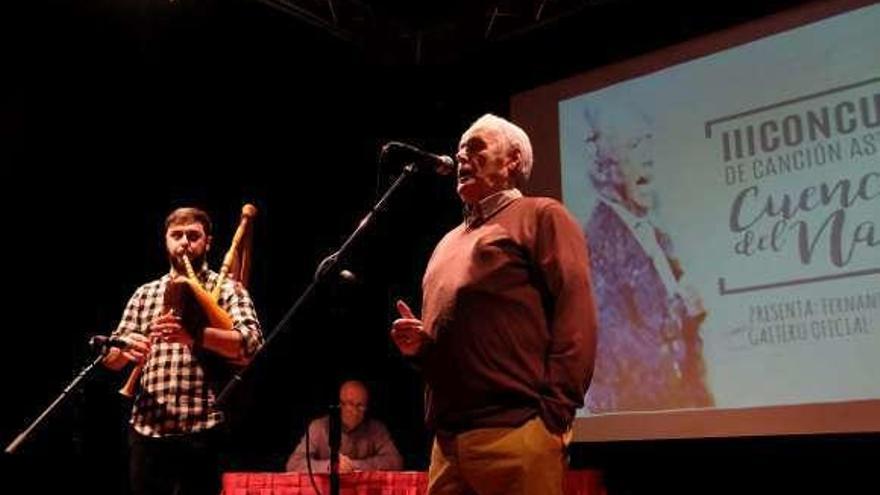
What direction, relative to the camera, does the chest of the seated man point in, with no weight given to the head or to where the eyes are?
toward the camera

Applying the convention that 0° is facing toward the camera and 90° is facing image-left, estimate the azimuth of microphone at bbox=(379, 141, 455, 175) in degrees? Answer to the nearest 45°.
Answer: approximately 270°

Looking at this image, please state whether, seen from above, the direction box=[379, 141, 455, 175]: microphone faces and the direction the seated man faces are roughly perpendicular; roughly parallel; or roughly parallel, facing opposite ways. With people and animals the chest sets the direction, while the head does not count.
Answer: roughly perpendicular

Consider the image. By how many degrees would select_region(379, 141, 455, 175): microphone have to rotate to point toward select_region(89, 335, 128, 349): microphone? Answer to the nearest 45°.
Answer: approximately 180°

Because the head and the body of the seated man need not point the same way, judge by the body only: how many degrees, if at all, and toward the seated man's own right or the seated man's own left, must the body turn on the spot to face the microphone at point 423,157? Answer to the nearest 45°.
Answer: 0° — they already face it

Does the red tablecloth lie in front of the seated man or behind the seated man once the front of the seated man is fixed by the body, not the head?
in front

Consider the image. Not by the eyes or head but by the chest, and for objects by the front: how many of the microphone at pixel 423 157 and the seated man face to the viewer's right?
1
